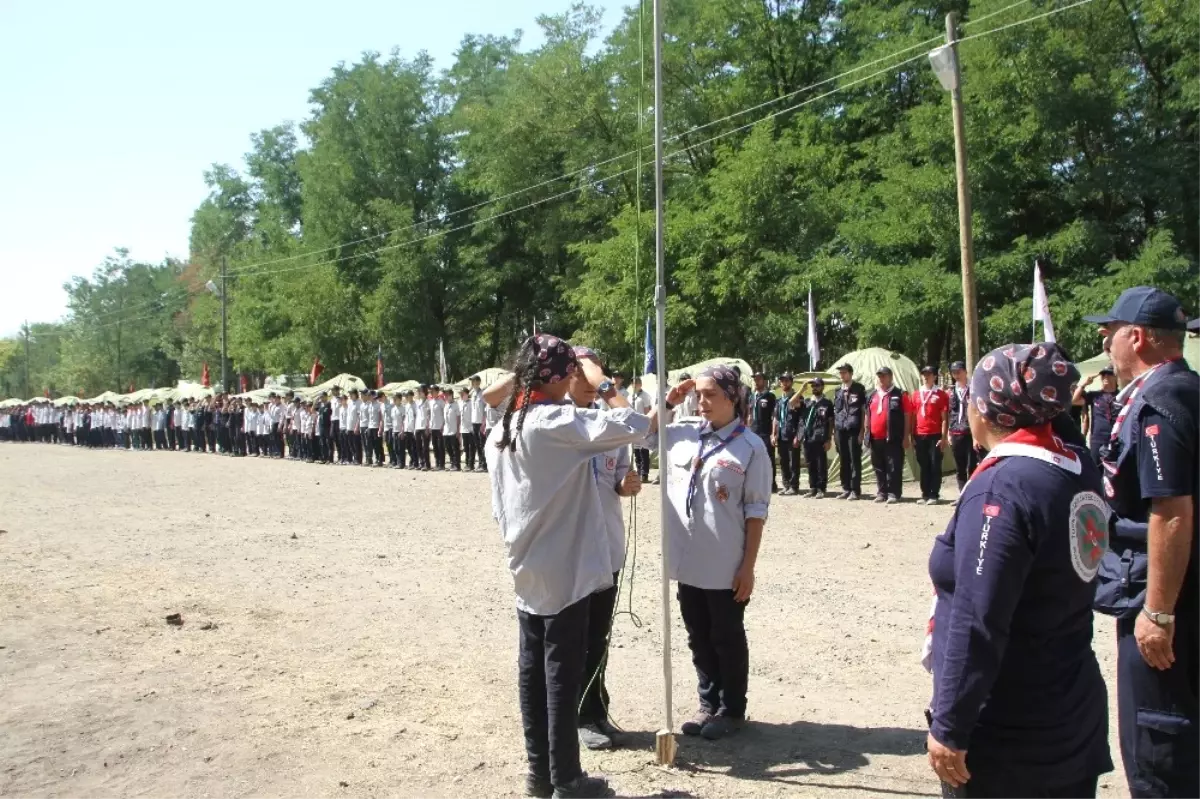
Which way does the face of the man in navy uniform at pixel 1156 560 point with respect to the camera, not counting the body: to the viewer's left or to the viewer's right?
to the viewer's left

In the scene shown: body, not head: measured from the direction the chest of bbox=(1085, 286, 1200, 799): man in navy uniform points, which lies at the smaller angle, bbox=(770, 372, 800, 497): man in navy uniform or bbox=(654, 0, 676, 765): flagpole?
the flagpole

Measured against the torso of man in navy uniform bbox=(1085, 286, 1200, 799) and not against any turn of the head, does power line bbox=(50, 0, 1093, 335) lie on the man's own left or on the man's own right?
on the man's own right

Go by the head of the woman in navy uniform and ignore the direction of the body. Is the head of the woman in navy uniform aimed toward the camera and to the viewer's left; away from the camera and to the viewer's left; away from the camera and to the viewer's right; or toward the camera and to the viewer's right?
away from the camera and to the viewer's left

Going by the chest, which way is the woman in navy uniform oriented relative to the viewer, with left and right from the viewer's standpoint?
facing away from the viewer and to the left of the viewer

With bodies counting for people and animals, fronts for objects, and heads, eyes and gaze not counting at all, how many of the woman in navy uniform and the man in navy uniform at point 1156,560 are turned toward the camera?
0

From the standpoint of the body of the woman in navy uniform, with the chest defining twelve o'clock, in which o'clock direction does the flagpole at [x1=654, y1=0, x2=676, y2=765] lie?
The flagpole is roughly at 12 o'clock from the woman in navy uniform.

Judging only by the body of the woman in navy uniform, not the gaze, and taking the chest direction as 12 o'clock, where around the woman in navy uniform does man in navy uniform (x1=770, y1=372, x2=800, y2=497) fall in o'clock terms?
The man in navy uniform is roughly at 1 o'clock from the woman in navy uniform.

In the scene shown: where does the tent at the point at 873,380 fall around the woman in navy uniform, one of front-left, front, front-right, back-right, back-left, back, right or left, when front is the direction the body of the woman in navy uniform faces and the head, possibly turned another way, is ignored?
front-right

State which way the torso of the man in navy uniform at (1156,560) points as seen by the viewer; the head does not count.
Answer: to the viewer's left

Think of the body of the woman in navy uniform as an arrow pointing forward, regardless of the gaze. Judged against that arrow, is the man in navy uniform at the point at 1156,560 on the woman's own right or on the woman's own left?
on the woman's own right
